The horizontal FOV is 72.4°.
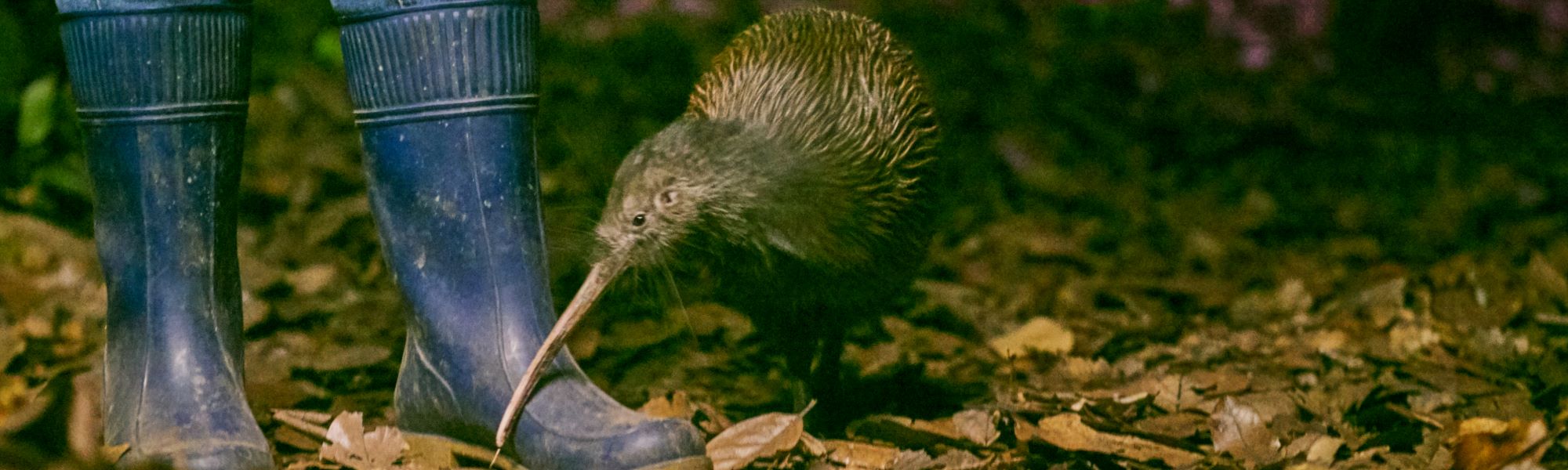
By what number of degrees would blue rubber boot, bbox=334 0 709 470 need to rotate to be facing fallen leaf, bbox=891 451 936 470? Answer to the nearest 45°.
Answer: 0° — it already faces it

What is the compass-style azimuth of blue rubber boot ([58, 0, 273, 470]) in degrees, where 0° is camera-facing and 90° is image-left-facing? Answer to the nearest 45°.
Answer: approximately 315°

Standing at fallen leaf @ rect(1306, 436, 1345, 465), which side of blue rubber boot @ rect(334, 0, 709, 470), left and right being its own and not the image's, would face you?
front

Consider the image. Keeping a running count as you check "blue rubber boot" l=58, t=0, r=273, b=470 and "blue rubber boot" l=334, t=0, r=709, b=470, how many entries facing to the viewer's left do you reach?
0

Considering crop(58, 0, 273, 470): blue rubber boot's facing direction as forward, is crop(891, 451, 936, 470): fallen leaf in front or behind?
in front

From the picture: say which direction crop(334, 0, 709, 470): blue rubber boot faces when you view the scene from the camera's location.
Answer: facing to the right of the viewer

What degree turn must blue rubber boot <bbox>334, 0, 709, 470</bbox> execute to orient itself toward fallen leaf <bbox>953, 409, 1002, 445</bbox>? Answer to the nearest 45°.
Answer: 0° — it already faces it

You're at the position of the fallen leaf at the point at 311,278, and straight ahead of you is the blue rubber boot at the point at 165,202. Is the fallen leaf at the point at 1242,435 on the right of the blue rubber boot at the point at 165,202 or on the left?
left

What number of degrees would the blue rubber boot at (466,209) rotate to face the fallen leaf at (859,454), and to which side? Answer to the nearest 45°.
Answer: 0° — it already faces it

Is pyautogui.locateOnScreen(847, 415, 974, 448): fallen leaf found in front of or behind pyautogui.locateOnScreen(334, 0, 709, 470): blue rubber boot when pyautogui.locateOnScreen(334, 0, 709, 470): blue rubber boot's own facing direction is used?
in front

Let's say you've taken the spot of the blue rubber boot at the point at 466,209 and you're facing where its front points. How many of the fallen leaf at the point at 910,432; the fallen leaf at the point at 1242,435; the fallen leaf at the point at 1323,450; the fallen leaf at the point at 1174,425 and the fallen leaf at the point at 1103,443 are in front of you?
5
